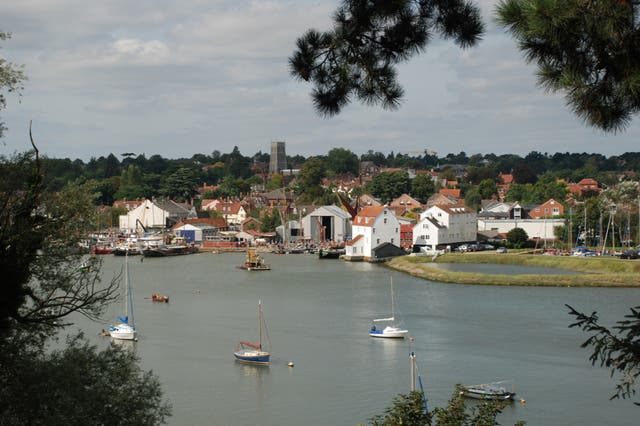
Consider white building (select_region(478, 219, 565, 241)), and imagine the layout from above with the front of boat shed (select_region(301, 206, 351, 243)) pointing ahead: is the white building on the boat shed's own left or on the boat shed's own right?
on the boat shed's own left

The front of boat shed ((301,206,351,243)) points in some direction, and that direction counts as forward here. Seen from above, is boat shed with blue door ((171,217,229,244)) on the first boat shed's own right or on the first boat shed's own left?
on the first boat shed's own right

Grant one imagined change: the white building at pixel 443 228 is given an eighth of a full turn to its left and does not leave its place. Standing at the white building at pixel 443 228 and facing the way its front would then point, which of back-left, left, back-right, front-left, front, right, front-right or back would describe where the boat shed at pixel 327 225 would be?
back-right

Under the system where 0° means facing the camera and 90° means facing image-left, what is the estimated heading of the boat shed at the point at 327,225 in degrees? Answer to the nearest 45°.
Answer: approximately 0°

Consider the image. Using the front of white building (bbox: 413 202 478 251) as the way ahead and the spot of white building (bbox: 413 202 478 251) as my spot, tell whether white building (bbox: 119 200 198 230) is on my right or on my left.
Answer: on my right

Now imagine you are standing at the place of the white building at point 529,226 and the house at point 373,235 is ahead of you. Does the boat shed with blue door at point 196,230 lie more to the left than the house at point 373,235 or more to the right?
right

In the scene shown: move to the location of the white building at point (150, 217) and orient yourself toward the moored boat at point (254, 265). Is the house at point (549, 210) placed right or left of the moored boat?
left

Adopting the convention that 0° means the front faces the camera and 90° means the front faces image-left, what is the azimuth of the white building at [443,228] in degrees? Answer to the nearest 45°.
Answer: approximately 45°

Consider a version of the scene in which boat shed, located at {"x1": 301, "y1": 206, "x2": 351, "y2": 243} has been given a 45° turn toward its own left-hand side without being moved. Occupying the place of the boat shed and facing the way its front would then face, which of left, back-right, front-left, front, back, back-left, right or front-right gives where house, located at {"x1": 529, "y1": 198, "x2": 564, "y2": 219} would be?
front-left

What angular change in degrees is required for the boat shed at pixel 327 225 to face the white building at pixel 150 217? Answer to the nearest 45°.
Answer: approximately 135° to its right

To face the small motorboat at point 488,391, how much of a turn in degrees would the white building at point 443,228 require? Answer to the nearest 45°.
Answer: approximately 45° to its left

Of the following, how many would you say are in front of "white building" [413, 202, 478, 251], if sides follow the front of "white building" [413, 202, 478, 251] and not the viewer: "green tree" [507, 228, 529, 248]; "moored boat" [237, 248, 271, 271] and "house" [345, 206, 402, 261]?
2
